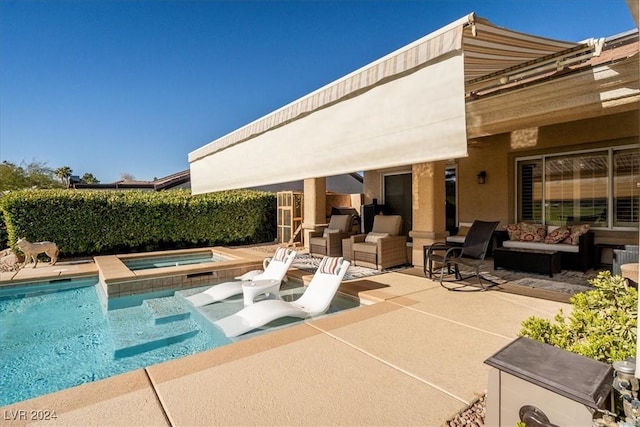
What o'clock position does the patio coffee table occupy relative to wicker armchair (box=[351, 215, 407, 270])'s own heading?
The patio coffee table is roughly at 8 o'clock from the wicker armchair.

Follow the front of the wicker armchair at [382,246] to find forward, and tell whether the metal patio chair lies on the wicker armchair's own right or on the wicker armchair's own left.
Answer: on the wicker armchair's own left

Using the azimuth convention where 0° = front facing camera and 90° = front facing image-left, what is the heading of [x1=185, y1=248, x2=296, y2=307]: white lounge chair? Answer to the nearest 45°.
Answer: approximately 45°

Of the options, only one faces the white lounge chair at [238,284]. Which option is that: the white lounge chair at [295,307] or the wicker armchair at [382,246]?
the wicker armchair

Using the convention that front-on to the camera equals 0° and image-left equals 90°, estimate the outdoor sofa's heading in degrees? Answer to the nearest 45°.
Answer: approximately 45°

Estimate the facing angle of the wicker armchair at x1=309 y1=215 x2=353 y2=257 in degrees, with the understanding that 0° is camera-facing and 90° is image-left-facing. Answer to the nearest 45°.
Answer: approximately 45°
